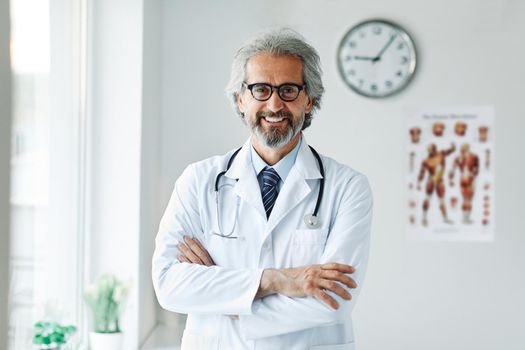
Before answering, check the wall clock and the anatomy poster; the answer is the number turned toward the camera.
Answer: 2

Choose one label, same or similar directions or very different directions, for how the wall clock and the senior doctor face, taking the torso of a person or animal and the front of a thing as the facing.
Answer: same or similar directions

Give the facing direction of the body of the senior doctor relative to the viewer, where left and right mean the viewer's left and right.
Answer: facing the viewer

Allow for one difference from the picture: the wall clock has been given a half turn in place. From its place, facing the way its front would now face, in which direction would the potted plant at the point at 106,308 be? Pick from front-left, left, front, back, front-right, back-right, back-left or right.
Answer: back-left

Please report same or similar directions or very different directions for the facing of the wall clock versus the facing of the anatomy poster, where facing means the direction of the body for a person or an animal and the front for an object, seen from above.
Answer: same or similar directions

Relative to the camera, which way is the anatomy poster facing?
toward the camera

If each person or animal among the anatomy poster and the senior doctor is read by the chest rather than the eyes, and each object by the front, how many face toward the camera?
2

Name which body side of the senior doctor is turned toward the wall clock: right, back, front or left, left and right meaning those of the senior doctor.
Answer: back

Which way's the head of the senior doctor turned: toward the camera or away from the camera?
toward the camera

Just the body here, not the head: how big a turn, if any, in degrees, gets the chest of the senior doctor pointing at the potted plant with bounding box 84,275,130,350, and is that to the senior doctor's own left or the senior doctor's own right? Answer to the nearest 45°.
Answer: approximately 135° to the senior doctor's own right

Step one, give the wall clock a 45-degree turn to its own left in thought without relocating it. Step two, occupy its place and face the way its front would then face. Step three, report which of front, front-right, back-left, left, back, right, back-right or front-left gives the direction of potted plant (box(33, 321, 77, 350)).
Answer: right

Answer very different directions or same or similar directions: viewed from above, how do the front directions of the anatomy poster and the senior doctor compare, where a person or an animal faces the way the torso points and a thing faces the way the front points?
same or similar directions
